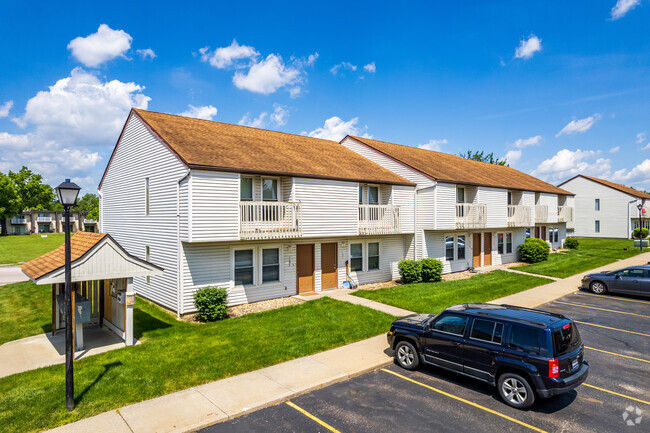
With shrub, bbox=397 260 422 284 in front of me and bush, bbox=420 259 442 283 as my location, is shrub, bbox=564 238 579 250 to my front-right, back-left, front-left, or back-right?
back-right

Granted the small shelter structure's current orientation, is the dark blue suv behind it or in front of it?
in front

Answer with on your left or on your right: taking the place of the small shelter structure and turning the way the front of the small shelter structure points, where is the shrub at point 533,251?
on your left

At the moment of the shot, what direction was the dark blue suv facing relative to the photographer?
facing away from the viewer and to the left of the viewer

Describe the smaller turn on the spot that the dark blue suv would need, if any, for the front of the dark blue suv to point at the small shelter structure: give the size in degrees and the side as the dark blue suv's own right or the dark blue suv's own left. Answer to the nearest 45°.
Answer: approximately 45° to the dark blue suv's own left

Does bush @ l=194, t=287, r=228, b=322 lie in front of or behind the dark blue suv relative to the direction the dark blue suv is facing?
in front

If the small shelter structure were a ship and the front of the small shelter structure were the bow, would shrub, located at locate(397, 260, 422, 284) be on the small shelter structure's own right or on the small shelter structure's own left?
on the small shelter structure's own left
